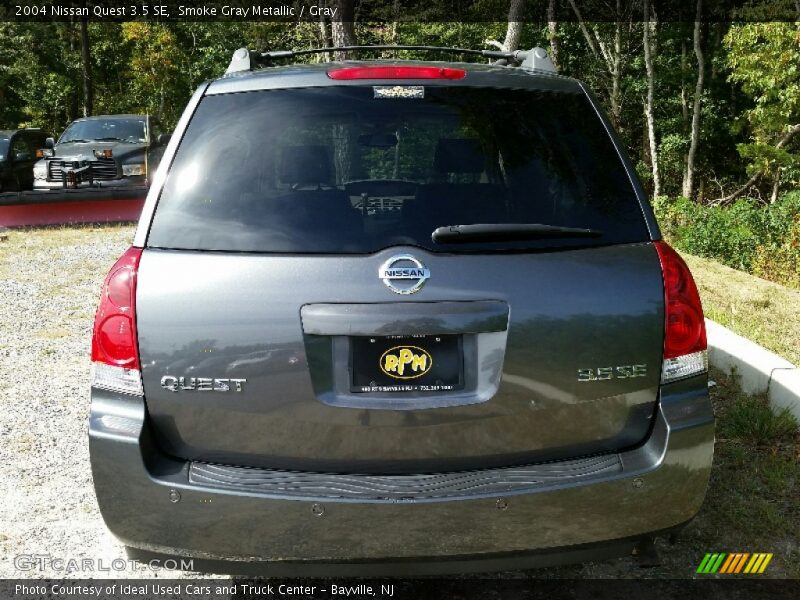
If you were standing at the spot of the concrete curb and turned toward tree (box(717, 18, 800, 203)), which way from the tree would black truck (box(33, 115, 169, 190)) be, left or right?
left

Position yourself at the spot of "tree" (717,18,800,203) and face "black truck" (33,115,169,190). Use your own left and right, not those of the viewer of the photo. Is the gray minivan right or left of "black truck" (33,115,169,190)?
left

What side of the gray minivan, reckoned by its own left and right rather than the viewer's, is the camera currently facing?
back

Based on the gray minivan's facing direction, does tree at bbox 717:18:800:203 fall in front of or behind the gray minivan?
in front

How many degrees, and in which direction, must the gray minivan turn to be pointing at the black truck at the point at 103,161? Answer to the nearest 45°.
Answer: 0° — it already faces it
